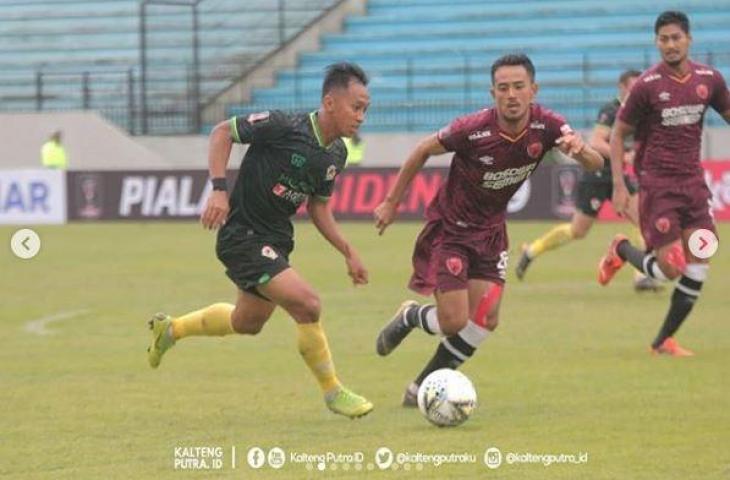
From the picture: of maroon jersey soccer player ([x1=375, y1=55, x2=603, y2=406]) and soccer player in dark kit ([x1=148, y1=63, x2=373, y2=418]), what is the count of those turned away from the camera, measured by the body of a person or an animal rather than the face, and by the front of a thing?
0

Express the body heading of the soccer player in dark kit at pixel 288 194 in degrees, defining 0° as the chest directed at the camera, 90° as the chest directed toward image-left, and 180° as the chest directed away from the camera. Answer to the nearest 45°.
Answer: approximately 315°

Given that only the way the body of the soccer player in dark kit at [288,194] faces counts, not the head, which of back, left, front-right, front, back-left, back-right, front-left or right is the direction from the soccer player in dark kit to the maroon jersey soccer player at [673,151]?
left

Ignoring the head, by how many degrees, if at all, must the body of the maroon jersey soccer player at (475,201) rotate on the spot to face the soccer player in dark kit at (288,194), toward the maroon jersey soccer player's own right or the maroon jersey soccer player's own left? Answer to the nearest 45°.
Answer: approximately 90° to the maroon jersey soccer player's own right

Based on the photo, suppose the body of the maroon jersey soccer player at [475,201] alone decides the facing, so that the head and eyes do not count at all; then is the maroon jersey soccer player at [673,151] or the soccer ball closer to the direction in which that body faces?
the soccer ball

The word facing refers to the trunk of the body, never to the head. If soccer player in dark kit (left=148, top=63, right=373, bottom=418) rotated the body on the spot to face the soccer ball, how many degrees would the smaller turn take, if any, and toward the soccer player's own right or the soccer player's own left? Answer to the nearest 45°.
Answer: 0° — they already face it
